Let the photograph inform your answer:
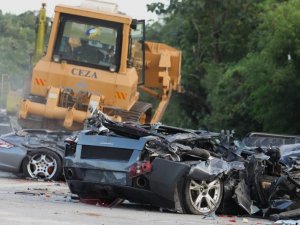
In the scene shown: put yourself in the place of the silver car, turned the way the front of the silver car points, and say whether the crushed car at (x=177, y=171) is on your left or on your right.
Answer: on your right

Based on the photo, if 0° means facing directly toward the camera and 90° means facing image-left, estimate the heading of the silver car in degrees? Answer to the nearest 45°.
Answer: approximately 225°
